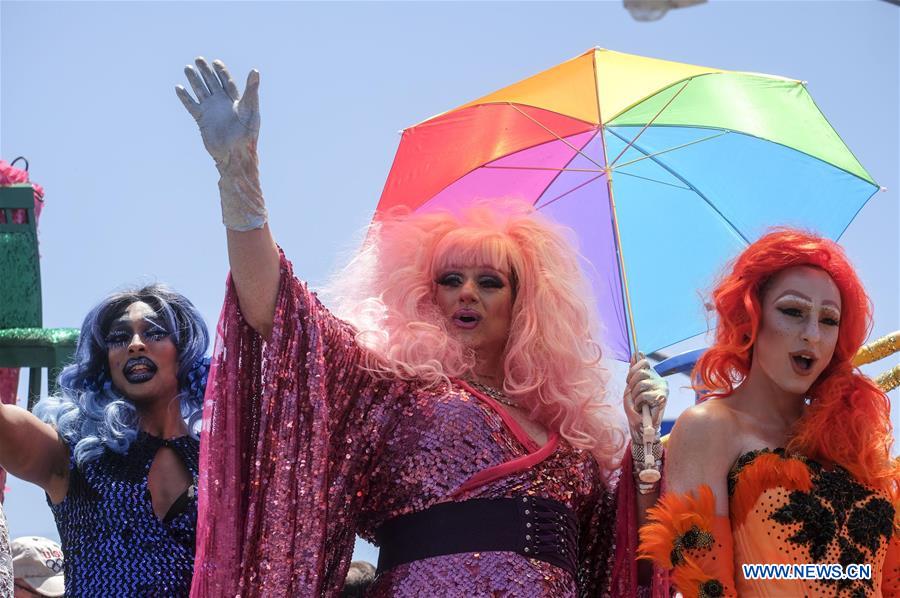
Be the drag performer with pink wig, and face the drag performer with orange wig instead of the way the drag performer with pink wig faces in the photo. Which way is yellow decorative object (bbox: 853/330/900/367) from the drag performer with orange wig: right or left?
left

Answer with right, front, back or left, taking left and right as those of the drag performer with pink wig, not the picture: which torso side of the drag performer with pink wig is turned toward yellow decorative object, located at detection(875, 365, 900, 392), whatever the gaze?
left

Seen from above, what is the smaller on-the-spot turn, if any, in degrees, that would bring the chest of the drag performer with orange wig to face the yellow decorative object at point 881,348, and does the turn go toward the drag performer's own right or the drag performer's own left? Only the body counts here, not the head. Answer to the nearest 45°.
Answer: approximately 135° to the drag performer's own left

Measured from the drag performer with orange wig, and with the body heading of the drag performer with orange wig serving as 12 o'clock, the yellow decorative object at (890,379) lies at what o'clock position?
The yellow decorative object is roughly at 8 o'clock from the drag performer with orange wig.

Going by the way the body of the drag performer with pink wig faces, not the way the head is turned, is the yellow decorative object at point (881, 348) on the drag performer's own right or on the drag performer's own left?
on the drag performer's own left

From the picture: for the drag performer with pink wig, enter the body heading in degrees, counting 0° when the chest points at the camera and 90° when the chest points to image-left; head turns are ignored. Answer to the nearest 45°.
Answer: approximately 315°

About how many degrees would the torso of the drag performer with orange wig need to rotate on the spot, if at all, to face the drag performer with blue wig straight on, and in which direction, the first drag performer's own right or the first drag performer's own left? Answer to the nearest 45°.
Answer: approximately 135° to the first drag performer's own right

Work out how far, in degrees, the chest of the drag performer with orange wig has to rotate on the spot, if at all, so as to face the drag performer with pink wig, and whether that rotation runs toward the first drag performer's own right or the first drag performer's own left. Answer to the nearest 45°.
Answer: approximately 135° to the first drag performer's own right

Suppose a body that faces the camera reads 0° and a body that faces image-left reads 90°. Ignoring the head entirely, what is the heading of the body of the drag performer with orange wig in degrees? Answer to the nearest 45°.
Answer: approximately 315°

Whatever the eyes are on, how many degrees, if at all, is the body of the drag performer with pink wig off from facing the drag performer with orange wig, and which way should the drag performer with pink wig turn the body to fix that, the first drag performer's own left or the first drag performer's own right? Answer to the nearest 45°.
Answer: approximately 45° to the first drag performer's own left
